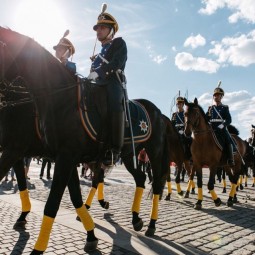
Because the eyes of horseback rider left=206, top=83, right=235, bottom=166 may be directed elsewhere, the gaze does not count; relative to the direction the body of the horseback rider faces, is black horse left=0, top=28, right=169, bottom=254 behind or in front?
in front

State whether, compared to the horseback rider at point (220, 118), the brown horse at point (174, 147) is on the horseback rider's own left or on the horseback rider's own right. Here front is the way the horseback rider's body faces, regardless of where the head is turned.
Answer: on the horseback rider's own right

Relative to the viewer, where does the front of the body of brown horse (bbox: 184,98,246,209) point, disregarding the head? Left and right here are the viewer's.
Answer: facing the viewer and to the left of the viewer

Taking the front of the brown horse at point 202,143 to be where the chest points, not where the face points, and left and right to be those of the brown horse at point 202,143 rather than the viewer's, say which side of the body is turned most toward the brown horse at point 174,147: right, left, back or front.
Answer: right

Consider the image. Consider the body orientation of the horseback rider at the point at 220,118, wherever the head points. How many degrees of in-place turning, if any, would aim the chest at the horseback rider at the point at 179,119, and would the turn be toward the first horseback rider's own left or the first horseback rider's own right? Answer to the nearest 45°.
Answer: approximately 90° to the first horseback rider's own right

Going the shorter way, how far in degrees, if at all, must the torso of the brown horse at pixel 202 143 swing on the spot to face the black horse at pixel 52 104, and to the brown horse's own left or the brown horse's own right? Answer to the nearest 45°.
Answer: approximately 45° to the brown horse's own left

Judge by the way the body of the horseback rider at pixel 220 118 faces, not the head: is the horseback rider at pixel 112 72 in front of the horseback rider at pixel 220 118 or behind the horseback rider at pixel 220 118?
in front
